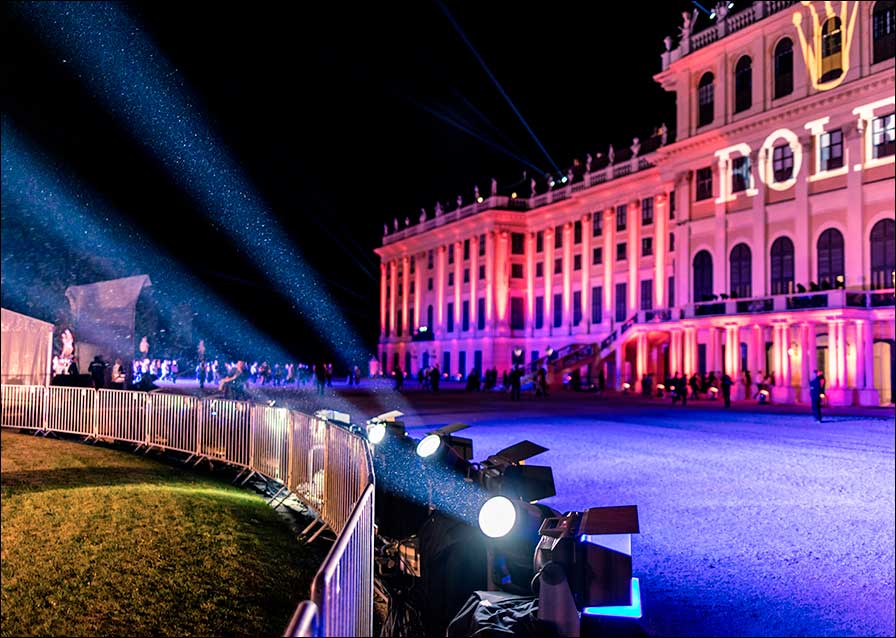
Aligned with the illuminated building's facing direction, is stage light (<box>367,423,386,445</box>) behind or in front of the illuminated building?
in front

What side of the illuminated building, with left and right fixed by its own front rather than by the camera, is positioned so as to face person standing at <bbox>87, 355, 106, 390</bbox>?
front

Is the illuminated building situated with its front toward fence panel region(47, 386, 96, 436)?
yes

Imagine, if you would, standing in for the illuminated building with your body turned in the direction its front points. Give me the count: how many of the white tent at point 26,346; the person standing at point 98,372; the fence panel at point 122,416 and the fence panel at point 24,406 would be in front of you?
4

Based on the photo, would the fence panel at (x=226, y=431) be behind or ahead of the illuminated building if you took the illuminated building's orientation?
ahead

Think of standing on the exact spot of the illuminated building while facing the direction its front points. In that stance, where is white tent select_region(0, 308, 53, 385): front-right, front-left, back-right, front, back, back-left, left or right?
front

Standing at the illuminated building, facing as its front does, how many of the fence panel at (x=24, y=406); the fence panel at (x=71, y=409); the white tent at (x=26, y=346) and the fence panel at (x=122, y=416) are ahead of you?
4
